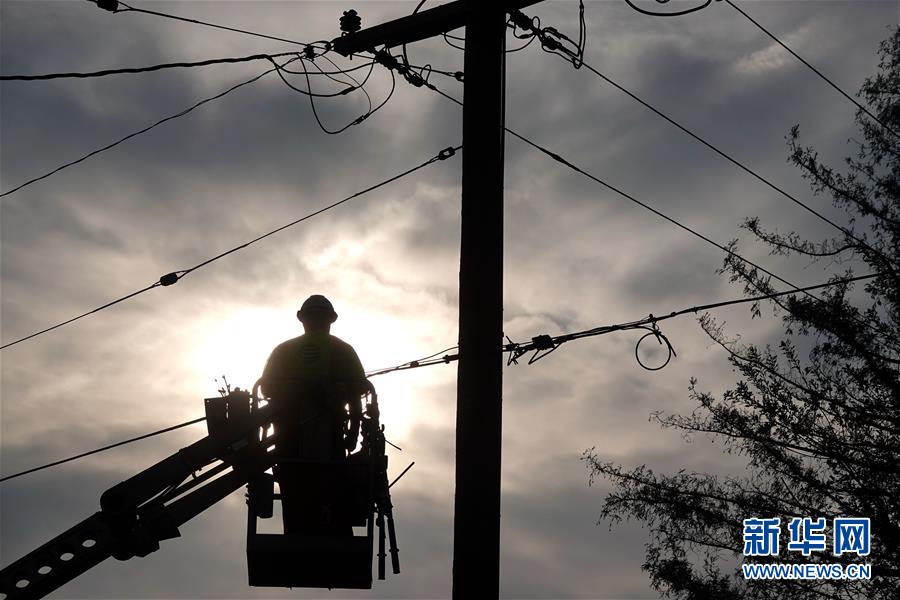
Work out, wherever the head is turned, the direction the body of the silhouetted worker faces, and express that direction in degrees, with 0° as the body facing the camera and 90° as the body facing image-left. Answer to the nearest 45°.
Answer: approximately 180°

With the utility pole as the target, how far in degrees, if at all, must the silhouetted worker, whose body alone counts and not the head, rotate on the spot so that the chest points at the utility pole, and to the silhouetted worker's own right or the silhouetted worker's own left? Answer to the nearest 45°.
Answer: approximately 135° to the silhouetted worker's own right
